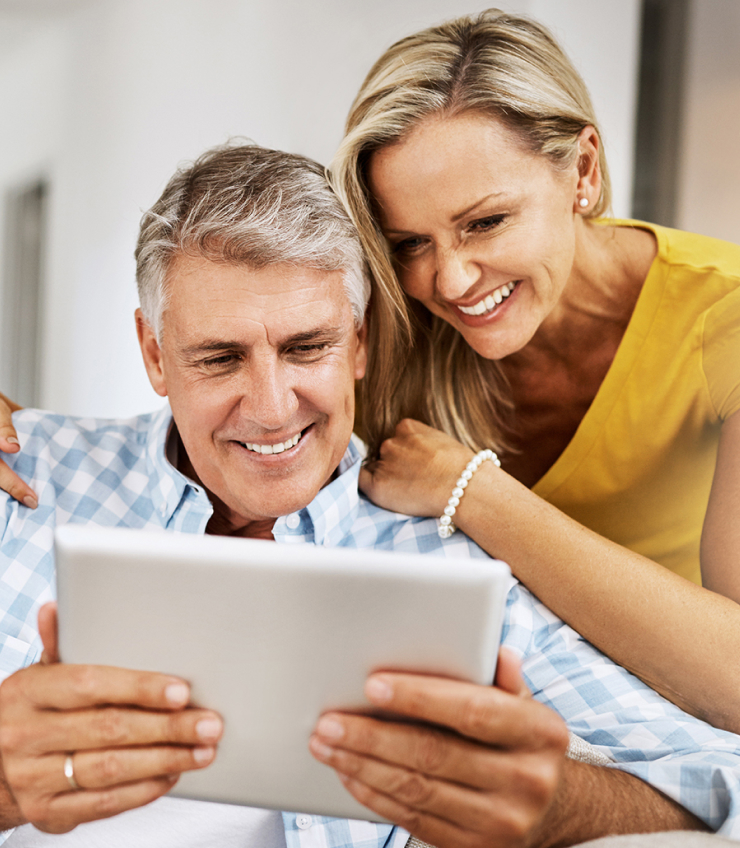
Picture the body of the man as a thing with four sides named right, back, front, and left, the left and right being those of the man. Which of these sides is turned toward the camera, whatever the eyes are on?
front

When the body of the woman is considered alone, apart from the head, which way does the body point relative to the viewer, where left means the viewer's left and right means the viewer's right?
facing the viewer and to the left of the viewer

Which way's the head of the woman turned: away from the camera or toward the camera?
toward the camera

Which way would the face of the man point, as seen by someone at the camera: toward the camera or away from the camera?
toward the camera
